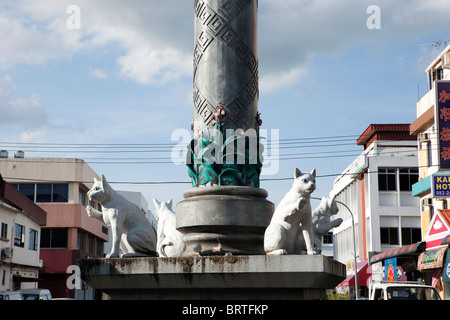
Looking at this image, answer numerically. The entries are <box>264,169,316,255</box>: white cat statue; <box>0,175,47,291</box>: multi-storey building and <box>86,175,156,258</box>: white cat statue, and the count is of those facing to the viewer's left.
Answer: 1

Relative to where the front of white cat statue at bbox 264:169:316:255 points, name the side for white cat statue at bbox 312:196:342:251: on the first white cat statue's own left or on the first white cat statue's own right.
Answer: on the first white cat statue's own left

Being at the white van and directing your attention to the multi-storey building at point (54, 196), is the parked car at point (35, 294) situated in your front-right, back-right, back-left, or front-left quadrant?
front-left

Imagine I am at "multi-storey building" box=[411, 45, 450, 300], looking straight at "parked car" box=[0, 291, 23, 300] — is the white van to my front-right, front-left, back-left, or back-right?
front-left

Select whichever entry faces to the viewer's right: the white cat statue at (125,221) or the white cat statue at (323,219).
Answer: the white cat statue at (323,219)

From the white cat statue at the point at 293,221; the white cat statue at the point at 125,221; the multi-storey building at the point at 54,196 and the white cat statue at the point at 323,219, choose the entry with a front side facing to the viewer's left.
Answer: the white cat statue at the point at 125,221

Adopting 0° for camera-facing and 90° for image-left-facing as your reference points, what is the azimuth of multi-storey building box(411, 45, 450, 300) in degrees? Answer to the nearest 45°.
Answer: approximately 45°

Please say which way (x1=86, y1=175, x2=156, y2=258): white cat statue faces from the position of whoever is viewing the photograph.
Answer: facing to the left of the viewer

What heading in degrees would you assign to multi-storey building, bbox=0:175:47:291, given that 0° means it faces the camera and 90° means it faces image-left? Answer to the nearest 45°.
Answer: approximately 315°

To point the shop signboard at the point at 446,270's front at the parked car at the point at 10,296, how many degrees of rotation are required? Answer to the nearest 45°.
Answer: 0° — it already faces it

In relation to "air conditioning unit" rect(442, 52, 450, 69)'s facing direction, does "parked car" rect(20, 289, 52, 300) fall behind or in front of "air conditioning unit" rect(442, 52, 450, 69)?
in front

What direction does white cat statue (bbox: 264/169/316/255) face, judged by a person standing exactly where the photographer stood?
facing the viewer and to the right of the viewer

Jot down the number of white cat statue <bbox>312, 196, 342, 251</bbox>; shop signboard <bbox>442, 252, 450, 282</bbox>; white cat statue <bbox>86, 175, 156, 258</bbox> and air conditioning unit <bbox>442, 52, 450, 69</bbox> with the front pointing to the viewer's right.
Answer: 1

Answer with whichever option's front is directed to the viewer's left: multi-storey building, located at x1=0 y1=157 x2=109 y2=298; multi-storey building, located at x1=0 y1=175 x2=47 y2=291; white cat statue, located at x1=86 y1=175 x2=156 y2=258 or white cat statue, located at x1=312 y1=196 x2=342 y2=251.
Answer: white cat statue, located at x1=86 y1=175 x2=156 y2=258

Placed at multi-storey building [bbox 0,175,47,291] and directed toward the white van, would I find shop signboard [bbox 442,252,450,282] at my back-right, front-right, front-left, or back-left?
front-left
